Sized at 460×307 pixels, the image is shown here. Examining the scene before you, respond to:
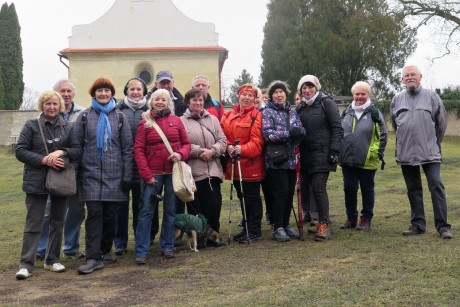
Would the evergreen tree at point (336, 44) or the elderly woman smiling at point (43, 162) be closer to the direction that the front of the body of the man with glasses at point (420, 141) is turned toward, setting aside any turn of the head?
the elderly woman smiling

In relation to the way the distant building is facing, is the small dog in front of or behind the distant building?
in front

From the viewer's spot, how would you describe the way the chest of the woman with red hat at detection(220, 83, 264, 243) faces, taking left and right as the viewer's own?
facing the viewer and to the left of the viewer

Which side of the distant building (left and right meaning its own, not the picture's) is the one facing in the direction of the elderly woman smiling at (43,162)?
front

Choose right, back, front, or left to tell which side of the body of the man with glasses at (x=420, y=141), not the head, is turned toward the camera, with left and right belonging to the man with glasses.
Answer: front

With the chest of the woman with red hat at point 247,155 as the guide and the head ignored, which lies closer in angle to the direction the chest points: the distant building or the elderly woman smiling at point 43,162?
the elderly woman smiling

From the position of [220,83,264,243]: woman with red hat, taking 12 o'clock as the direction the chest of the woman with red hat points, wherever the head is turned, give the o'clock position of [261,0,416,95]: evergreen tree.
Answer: The evergreen tree is roughly at 5 o'clock from the woman with red hat.

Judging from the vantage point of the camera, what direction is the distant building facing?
facing the viewer

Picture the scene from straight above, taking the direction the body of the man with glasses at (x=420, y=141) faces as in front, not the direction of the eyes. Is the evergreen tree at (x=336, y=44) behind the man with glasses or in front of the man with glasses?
behind

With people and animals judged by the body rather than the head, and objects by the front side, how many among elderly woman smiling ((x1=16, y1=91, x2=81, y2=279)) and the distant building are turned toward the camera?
2
